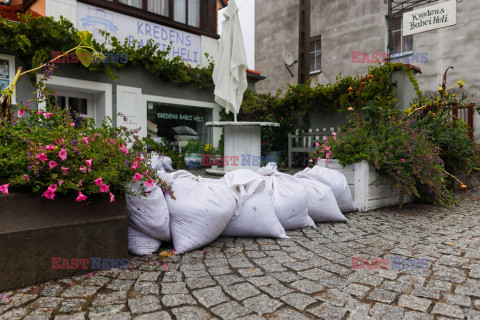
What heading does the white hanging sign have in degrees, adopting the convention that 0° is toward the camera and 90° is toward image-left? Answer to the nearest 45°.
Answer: approximately 45°

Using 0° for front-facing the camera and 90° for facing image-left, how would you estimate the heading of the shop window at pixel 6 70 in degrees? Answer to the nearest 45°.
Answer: approximately 315°

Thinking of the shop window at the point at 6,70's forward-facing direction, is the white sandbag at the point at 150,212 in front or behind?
in front

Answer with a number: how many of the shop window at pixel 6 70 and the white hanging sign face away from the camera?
0

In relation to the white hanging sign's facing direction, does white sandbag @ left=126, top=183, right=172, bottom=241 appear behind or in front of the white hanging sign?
in front

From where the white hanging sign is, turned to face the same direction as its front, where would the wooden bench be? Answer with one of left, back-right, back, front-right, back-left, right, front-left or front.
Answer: front-right

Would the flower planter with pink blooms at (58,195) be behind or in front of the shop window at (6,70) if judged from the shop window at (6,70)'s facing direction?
in front
